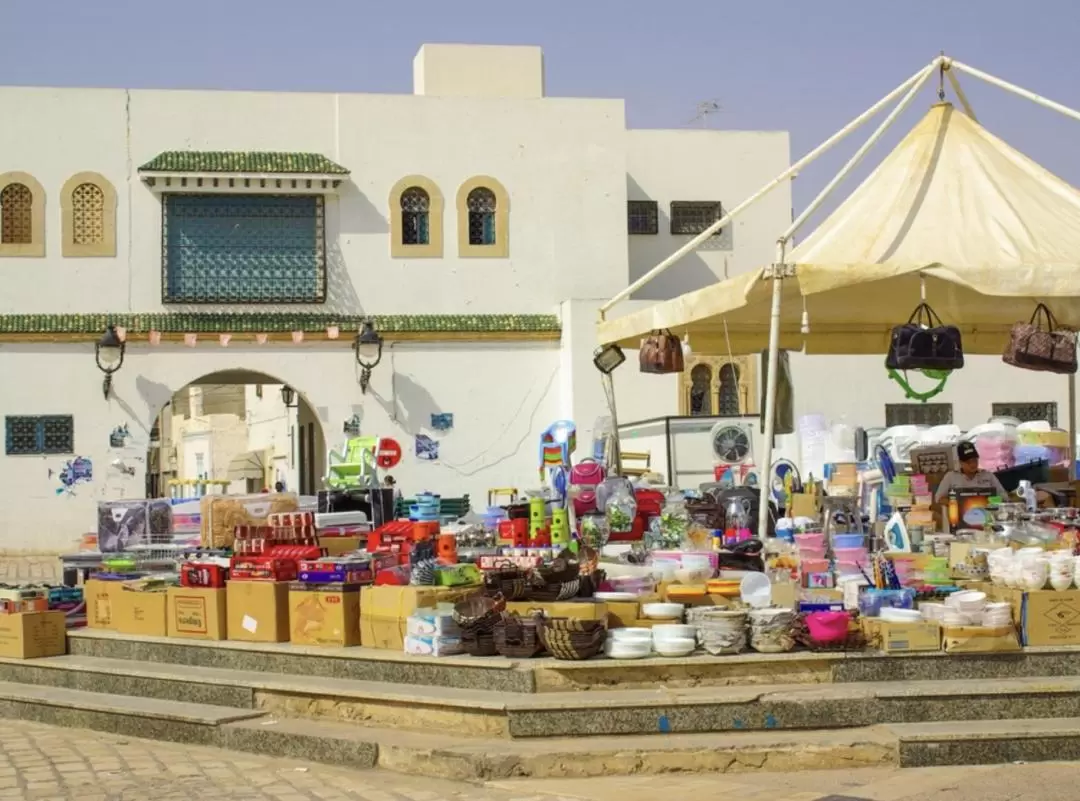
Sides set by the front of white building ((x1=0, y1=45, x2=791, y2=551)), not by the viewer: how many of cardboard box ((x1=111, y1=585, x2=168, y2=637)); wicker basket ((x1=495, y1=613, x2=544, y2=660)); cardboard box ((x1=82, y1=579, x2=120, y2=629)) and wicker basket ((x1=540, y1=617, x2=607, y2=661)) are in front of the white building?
4

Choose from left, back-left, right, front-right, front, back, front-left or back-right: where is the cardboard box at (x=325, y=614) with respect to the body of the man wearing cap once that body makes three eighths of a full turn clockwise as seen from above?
left

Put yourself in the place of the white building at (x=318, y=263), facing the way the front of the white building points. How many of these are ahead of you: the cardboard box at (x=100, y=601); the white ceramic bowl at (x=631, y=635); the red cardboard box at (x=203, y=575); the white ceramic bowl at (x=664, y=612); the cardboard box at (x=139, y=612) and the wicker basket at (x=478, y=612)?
6

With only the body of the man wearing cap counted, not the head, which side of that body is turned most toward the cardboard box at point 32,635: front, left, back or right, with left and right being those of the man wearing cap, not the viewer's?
right

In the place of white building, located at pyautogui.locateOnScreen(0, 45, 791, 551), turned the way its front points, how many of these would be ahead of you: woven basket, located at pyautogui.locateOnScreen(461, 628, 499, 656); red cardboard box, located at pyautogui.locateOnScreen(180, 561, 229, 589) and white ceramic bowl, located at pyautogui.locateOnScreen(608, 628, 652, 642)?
3

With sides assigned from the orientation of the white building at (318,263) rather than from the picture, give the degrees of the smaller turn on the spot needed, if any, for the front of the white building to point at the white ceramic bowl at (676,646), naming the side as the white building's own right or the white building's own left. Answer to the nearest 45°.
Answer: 0° — it already faces it

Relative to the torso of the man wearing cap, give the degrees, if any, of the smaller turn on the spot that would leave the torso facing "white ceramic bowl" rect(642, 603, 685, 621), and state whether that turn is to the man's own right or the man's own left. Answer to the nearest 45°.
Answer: approximately 45° to the man's own right

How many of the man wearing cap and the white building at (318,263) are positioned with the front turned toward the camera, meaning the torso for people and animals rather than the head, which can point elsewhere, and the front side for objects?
2

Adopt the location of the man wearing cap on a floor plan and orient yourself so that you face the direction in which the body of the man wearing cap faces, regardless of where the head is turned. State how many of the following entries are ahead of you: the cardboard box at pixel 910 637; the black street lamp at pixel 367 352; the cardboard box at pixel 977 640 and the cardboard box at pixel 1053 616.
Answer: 3

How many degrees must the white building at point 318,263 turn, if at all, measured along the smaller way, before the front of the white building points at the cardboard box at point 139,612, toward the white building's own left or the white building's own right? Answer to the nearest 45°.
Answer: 0° — it already faces it

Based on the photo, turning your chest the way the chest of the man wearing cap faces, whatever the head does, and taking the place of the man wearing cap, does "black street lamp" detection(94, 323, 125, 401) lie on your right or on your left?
on your right

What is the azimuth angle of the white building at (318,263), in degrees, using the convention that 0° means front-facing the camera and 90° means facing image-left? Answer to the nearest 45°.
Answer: approximately 0°

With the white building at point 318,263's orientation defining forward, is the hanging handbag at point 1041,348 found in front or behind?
in front

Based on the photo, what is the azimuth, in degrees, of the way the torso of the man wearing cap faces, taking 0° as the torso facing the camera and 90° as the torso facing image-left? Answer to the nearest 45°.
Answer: approximately 0°

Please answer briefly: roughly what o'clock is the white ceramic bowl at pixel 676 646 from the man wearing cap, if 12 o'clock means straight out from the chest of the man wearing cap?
The white ceramic bowl is roughly at 1 o'clock from the man wearing cap.

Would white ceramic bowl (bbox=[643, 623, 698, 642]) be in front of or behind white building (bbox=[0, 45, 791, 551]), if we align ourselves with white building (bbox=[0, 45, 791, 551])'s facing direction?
in front
